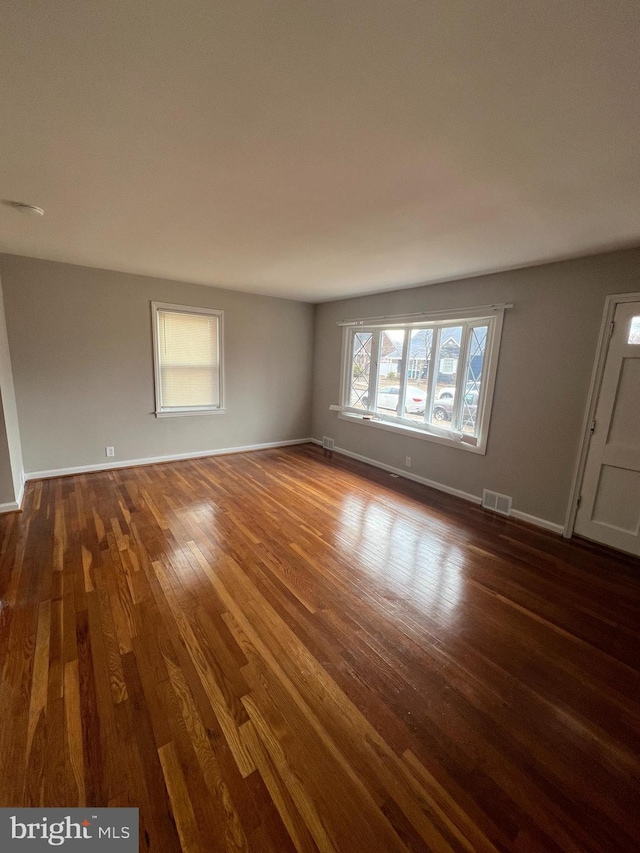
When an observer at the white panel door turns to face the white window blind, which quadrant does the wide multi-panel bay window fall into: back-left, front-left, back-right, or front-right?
front-right

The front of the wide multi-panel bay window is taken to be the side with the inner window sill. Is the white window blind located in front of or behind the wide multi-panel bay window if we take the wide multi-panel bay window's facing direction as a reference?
in front

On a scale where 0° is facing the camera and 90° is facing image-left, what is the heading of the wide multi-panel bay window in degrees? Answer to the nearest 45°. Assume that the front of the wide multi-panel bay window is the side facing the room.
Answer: approximately 45°

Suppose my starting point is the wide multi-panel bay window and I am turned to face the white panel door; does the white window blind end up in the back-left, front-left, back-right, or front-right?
back-right

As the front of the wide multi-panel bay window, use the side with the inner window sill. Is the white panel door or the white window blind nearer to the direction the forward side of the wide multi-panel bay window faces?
the white window blind

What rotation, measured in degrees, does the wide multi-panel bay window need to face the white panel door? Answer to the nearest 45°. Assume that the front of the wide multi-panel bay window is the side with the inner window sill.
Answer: approximately 90° to its left

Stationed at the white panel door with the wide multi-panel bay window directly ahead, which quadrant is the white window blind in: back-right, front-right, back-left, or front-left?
front-left
